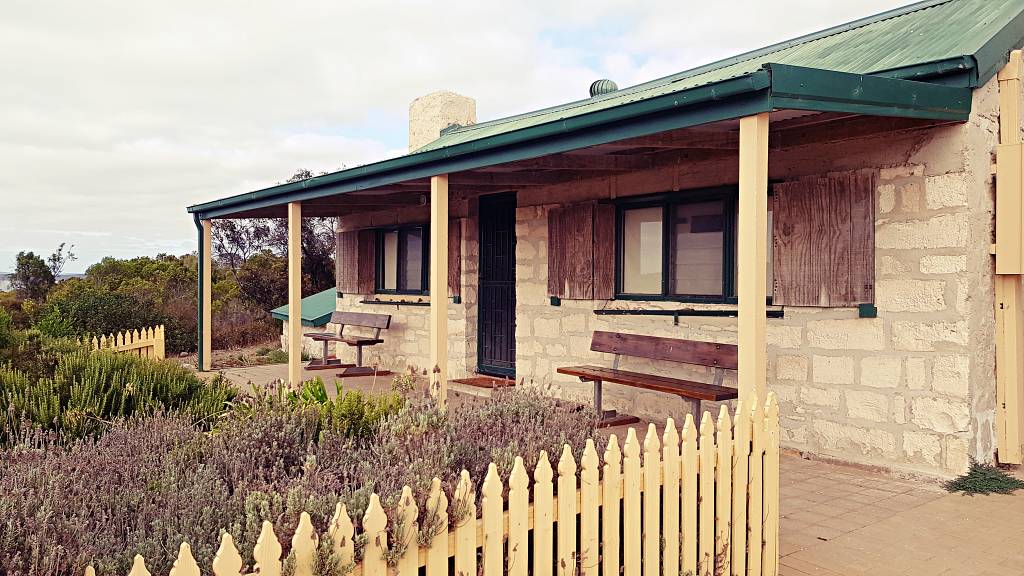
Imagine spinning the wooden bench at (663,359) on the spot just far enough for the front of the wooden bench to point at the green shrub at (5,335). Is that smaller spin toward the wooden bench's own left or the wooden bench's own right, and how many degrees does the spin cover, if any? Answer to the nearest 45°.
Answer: approximately 45° to the wooden bench's own right

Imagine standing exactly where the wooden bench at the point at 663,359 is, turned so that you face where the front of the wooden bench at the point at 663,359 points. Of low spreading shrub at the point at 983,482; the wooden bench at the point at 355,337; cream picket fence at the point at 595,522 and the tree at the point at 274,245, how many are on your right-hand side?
2

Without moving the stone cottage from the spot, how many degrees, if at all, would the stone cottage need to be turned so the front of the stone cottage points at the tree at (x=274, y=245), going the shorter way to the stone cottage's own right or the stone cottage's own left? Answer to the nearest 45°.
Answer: approximately 90° to the stone cottage's own right

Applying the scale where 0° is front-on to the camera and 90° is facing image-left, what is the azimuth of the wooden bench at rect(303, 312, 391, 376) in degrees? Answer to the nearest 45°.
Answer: approximately 45°

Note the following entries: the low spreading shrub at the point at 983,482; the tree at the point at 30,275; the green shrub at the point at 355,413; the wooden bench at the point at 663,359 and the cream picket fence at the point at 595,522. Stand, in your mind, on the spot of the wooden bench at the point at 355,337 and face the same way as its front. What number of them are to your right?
1

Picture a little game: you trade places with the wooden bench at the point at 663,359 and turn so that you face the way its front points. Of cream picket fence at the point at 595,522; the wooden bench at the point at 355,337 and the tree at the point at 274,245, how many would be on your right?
2

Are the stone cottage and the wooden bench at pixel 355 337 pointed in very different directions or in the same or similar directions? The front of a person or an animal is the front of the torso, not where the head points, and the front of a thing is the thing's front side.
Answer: same or similar directions

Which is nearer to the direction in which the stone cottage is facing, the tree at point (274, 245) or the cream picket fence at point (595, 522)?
the cream picket fence

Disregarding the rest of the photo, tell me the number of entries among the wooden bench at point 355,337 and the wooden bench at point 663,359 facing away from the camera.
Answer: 0

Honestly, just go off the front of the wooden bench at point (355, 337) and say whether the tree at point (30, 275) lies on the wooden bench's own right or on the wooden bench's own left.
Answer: on the wooden bench's own right

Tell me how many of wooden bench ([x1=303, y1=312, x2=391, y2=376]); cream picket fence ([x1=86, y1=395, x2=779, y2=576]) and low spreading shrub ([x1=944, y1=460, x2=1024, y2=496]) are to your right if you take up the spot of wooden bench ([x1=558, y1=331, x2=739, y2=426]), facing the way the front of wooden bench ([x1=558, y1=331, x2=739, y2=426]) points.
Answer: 1

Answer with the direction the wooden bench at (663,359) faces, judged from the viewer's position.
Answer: facing the viewer and to the left of the viewer

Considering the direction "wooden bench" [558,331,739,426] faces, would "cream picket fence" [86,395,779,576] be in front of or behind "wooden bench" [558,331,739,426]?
in front

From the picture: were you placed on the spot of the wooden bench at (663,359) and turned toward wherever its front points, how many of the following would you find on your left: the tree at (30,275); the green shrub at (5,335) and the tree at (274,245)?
0

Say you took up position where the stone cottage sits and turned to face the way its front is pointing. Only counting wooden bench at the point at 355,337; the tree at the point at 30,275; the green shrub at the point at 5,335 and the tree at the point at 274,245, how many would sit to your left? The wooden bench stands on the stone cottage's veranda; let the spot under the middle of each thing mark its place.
0

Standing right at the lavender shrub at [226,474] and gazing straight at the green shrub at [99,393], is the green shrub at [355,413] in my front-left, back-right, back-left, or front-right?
front-right

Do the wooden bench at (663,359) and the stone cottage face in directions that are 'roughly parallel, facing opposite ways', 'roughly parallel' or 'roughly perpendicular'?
roughly parallel

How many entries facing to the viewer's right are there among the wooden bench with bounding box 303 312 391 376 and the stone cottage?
0

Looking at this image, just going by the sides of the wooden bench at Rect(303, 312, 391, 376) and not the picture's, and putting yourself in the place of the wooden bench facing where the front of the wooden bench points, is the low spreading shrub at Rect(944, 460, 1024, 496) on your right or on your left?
on your left
